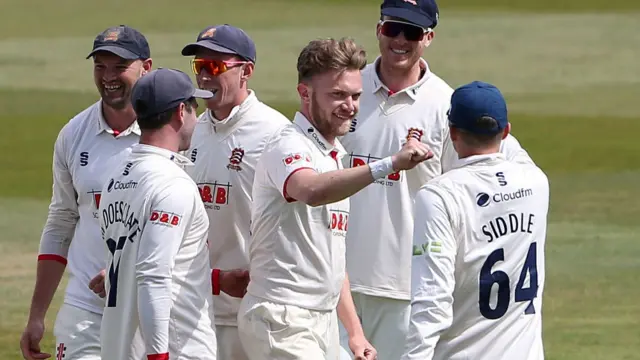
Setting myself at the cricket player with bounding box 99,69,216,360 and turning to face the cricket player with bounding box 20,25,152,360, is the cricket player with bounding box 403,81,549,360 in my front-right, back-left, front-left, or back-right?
back-right

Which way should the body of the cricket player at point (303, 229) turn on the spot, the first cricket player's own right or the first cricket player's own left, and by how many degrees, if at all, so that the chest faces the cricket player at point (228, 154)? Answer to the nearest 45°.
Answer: approximately 180°

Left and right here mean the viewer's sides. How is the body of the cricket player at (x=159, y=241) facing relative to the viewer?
facing away from the viewer and to the right of the viewer

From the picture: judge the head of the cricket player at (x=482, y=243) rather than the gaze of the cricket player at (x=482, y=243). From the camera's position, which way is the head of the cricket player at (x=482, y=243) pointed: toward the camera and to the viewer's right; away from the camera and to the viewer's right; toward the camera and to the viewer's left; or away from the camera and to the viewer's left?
away from the camera and to the viewer's left

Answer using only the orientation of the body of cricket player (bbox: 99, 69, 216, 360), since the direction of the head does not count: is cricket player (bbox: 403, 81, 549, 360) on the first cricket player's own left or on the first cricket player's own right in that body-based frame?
on the first cricket player's own right
